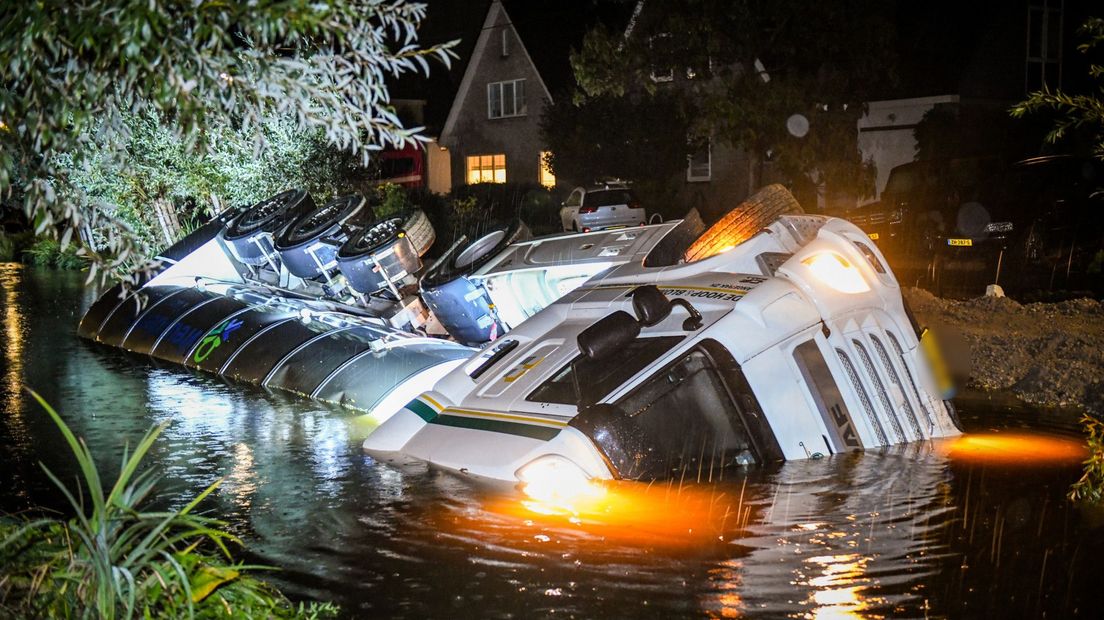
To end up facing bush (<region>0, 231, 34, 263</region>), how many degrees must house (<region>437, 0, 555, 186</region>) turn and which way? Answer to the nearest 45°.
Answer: approximately 45° to its right

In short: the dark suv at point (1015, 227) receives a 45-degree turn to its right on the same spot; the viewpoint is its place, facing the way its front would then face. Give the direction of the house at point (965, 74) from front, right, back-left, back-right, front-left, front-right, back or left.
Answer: right

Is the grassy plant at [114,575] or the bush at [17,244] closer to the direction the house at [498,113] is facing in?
the grassy plant

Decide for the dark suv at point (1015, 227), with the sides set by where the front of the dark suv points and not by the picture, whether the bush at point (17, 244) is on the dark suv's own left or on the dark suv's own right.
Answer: on the dark suv's own right

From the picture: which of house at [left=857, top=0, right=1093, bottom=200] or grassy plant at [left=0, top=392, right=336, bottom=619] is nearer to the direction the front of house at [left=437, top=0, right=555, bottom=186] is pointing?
the grassy plant

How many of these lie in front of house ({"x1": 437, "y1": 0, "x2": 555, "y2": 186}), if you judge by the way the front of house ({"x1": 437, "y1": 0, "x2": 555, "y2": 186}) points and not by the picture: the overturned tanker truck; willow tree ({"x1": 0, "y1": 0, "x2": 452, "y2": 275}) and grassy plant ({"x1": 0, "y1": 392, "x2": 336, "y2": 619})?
3
